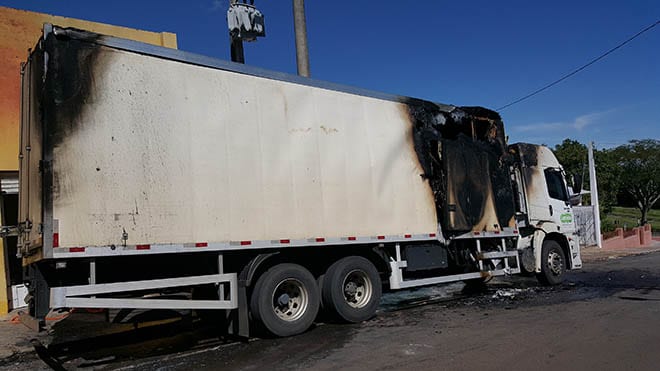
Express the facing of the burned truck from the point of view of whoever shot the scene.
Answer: facing away from the viewer and to the right of the viewer

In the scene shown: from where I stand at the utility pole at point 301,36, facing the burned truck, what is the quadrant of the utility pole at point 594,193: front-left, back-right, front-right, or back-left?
back-left

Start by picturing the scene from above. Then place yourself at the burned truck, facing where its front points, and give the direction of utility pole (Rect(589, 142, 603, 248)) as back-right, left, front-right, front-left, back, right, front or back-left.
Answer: front

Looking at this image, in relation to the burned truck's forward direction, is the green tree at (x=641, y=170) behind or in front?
in front
